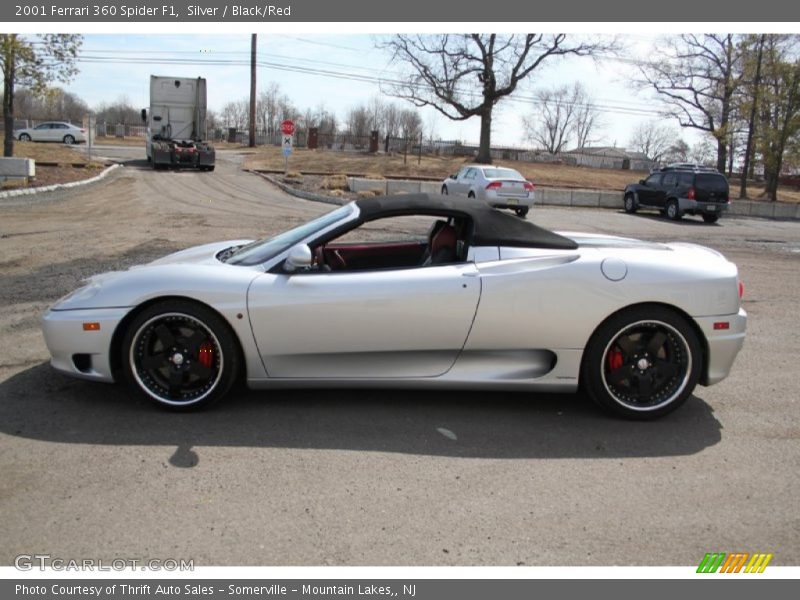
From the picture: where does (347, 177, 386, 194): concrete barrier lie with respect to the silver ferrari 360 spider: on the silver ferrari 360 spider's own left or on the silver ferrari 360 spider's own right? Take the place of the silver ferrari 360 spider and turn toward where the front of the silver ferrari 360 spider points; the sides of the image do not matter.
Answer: on the silver ferrari 360 spider's own right

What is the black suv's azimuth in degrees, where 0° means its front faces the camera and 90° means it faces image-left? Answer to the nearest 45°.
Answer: approximately 135°

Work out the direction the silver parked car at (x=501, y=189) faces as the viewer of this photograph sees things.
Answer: facing away from the viewer and to the left of the viewer

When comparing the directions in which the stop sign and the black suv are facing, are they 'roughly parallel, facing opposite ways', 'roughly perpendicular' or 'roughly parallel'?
roughly parallel, facing opposite ways

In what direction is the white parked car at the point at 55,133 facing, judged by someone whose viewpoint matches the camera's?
facing to the left of the viewer

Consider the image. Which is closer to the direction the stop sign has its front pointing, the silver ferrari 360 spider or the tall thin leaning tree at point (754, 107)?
the silver ferrari 360 spider

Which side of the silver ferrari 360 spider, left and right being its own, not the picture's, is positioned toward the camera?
left

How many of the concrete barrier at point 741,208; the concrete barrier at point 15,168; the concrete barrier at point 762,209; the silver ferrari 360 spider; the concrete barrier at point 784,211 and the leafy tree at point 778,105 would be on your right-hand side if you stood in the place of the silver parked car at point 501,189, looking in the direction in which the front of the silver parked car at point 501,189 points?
4

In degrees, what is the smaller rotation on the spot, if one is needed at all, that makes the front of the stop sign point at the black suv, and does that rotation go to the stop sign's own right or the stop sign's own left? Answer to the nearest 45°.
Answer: approximately 45° to the stop sign's own left

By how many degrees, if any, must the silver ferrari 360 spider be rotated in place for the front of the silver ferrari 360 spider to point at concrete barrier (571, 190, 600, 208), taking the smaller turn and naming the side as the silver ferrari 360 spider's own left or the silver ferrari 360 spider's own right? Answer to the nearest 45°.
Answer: approximately 90° to the silver ferrari 360 spider's own right

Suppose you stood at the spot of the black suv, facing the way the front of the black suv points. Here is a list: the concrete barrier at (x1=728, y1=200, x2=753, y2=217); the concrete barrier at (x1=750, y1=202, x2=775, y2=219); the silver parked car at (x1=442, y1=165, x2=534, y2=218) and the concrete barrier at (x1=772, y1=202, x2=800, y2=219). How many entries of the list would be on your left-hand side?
1

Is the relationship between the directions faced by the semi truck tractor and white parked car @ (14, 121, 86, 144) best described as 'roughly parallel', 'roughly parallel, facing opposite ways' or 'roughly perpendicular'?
roughly perpendicular
